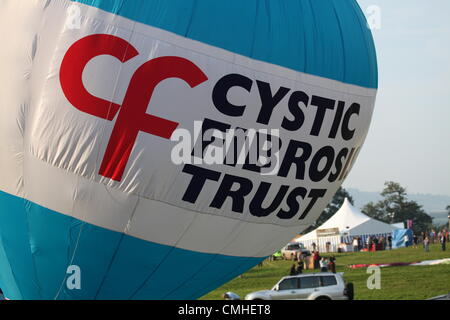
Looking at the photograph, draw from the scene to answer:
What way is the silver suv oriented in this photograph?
to the viewer's left

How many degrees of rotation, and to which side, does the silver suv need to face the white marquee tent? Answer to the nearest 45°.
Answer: approximately 90° to its right

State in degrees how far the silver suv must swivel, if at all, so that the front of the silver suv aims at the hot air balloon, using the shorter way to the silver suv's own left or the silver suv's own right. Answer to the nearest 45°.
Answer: approximately 90° to the silver suv's own left

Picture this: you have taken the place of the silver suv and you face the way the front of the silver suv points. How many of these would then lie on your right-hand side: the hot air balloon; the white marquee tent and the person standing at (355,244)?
2

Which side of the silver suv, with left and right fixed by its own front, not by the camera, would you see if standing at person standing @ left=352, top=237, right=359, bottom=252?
right
